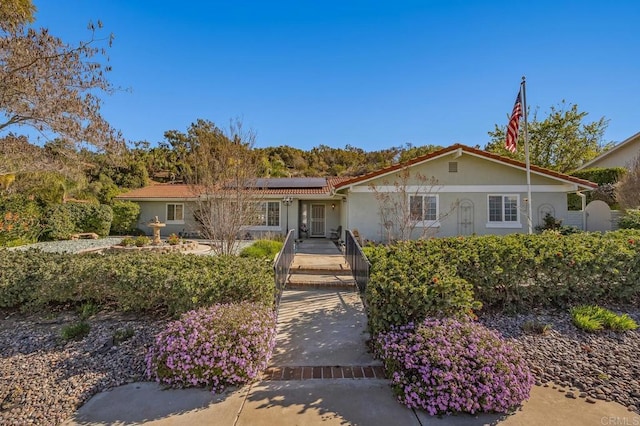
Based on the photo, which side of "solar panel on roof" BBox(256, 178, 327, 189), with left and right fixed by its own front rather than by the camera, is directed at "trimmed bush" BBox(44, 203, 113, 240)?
right

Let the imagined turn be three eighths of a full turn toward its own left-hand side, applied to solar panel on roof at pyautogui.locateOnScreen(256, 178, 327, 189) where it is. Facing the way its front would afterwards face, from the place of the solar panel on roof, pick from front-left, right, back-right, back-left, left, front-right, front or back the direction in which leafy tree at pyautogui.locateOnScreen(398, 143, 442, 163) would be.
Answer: front

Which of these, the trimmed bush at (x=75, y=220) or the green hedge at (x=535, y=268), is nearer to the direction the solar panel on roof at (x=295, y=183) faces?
the green hedge

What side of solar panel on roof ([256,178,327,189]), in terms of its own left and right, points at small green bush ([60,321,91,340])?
front

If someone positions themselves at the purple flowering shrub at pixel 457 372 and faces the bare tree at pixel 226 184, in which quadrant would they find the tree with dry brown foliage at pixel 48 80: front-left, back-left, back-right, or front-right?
front-left

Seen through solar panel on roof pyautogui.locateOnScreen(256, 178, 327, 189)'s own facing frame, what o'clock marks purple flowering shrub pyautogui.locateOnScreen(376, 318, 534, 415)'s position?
The purple flowering shrub is roughly at 12 o'clock from the solar panel on roof.

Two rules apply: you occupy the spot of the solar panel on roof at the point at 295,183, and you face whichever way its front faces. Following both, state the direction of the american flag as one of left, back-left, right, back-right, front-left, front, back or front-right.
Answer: front-left

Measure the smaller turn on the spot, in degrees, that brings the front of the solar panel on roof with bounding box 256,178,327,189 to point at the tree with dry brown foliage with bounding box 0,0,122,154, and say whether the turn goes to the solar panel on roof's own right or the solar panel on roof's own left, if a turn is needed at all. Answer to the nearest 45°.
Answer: approximately 45° to the solar panel on roof's own right

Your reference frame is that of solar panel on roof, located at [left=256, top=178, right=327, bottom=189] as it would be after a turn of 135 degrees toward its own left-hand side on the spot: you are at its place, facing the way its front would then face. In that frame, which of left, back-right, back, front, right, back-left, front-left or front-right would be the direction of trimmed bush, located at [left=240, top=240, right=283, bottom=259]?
back-right

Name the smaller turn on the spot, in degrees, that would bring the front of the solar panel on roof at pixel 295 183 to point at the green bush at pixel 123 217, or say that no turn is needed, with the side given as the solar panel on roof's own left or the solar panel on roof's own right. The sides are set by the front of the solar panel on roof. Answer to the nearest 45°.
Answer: approximately 90° to the solar panel on roof's own right

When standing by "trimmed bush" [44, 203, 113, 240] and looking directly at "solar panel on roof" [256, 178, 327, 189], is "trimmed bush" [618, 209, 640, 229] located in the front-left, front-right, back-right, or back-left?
front-right

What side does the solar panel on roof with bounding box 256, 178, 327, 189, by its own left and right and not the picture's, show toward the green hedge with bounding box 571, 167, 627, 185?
left

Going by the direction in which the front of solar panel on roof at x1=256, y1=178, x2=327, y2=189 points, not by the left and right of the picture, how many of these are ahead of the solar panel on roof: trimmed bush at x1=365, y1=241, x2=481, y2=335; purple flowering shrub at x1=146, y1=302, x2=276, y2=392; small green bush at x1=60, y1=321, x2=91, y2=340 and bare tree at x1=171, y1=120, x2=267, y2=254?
4

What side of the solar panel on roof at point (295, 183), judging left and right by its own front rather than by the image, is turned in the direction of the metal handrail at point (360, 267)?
front

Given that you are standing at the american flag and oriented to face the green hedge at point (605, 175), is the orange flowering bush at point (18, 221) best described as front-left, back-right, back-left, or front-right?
back-left

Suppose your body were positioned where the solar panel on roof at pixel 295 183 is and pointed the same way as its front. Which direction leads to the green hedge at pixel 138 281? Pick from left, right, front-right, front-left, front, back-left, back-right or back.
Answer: front

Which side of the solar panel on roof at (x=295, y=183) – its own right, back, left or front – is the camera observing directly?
front

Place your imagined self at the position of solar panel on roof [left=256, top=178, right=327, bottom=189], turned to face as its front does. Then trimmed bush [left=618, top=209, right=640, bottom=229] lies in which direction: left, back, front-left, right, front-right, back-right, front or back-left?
front-left

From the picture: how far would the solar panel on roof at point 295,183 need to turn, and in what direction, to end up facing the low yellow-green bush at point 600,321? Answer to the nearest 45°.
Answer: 0° — it already faces it

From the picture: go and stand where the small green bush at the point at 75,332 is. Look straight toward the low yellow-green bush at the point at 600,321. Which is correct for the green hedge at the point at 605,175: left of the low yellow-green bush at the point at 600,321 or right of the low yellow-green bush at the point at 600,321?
left
